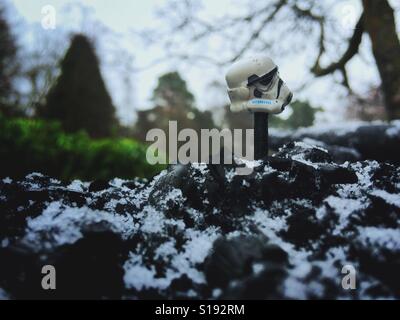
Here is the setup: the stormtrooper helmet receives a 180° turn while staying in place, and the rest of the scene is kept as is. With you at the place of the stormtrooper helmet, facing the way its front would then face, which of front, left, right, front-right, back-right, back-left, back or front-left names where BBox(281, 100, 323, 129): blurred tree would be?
right

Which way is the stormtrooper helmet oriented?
to the viewer's right

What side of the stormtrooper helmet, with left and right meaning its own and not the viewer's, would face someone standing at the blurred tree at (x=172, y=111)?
left
